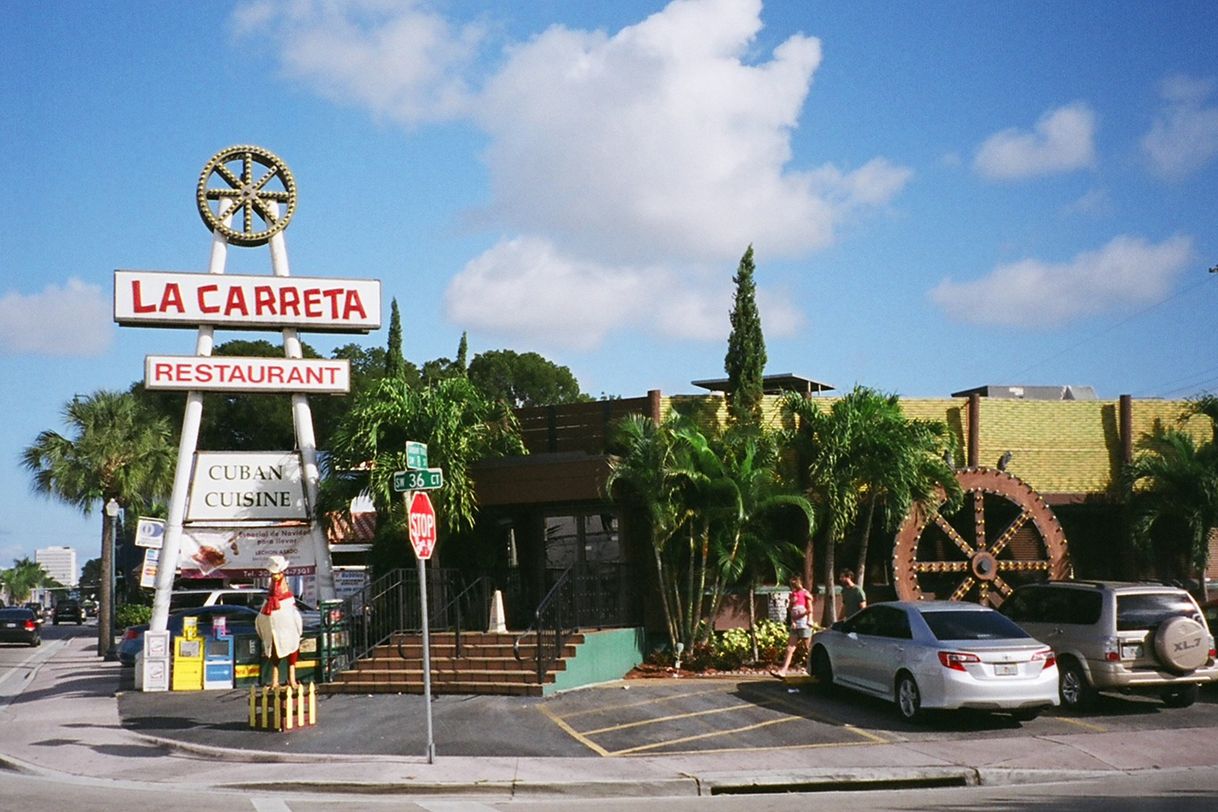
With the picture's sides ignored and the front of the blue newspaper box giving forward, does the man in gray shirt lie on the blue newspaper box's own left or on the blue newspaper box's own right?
on the blue newspaper box's own left

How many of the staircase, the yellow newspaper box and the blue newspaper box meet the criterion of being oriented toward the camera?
3

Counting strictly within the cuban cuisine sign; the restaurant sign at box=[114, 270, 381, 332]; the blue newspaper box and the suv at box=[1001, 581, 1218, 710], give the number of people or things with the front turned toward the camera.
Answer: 3

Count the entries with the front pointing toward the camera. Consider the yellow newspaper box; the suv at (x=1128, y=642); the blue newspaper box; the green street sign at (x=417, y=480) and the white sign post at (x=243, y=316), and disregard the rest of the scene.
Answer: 4

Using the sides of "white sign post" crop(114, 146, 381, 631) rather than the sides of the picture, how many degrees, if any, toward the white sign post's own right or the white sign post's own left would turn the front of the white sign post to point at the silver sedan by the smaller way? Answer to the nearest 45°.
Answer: approximately 45° to the white sign post's own left

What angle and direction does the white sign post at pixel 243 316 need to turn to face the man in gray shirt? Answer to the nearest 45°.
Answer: approximately 90° to its left

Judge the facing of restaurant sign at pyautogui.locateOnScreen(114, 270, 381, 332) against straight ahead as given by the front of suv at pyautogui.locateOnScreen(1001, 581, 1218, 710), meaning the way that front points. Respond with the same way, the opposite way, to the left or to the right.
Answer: the opposite way

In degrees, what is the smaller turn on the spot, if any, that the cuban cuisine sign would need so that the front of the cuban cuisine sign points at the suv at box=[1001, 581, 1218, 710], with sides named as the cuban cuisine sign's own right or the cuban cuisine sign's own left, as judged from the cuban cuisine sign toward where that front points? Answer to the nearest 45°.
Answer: approximately 45° to the cuban cuisine sign's own left

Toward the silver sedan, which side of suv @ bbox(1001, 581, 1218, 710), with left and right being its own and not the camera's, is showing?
left

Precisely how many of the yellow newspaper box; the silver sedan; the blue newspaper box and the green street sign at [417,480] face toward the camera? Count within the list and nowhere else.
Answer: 3
